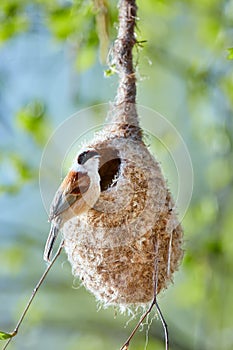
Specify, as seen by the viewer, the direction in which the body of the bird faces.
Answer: to the viewer's right
